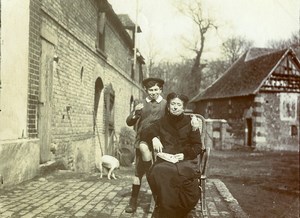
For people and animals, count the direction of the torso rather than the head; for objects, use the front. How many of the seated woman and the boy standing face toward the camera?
2

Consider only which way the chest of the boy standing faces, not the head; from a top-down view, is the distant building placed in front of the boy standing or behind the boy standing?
behind

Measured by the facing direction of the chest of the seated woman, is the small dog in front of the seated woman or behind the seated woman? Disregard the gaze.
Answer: behind

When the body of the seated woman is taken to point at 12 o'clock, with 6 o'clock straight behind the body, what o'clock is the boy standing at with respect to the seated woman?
The boy standing is roughly at 5 o'clock from the seated woman.

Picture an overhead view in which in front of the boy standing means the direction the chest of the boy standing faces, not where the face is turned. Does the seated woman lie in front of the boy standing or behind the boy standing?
in front

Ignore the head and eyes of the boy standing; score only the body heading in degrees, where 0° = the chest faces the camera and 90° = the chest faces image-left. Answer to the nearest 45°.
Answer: approximately 0°

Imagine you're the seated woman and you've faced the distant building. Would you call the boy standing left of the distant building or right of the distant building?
left

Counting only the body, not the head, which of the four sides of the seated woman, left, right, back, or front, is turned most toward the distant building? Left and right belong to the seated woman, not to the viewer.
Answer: back

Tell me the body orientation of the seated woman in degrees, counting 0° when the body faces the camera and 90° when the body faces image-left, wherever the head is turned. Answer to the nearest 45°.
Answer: approximately 0°
